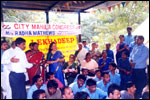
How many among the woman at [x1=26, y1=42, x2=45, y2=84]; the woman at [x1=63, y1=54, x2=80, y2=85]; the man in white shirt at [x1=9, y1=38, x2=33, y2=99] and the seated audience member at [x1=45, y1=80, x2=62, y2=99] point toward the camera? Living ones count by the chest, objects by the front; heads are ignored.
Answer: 3

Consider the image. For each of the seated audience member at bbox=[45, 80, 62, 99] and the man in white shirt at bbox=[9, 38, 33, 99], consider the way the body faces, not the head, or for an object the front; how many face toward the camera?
1

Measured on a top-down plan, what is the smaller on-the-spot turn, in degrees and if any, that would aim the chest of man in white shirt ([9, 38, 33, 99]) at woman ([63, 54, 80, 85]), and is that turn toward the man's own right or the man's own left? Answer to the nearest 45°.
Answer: approximately 45° to the man's own left
